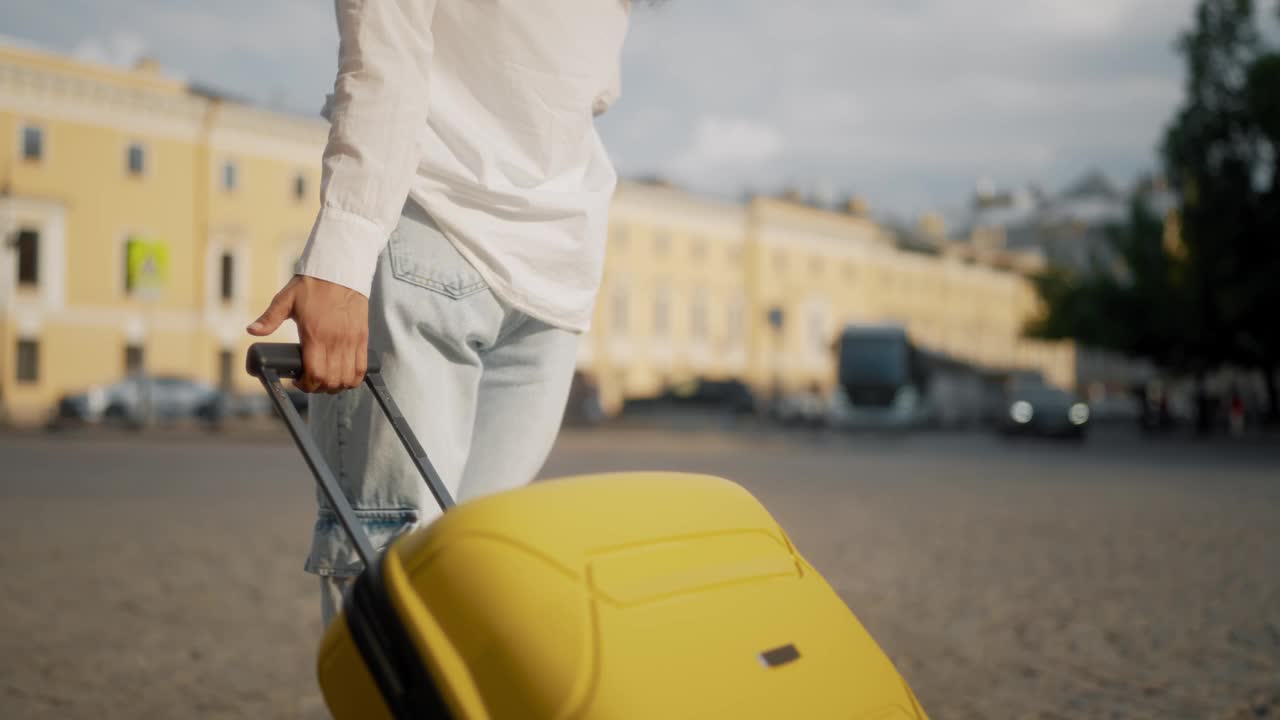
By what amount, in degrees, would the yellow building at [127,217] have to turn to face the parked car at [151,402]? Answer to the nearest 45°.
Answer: approximately 45° to its right

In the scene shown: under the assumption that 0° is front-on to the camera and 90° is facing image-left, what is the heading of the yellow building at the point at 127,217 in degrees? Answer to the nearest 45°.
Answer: approximately 315°

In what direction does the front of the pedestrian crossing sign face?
toward the camera

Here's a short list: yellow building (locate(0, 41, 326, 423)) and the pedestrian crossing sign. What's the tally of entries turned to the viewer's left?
0

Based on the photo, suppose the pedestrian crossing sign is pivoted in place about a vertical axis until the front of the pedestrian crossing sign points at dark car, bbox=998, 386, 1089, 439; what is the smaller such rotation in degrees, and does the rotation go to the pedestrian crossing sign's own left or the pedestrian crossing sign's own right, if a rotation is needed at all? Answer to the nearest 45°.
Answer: approximately 90° to the pedestrian crossing sign's own left

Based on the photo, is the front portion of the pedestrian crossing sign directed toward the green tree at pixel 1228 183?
no
